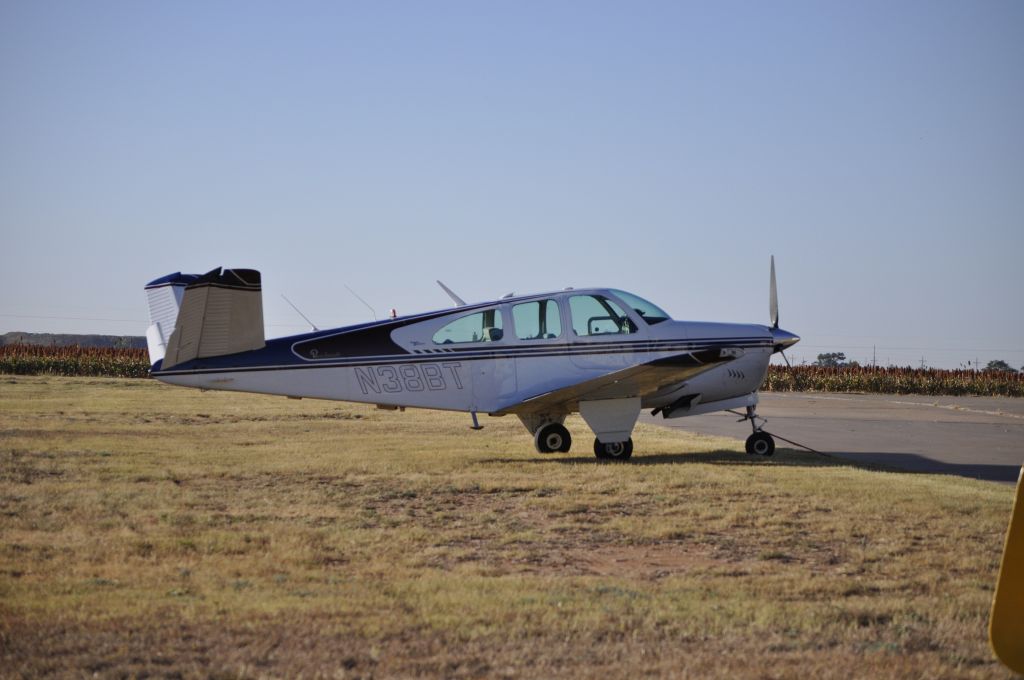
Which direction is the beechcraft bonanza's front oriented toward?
to the viewer's right
